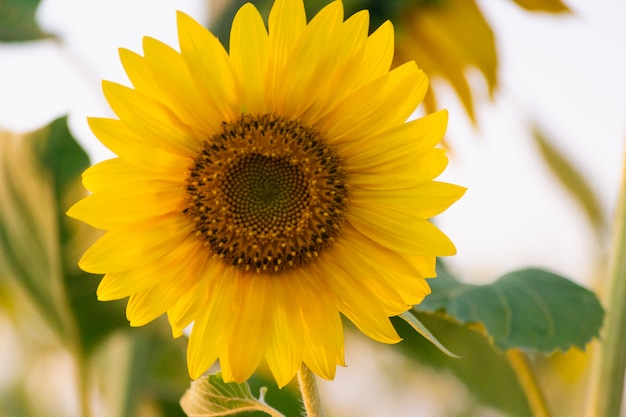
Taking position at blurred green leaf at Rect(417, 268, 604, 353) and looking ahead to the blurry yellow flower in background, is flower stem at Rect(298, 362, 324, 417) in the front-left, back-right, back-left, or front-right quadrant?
back-left

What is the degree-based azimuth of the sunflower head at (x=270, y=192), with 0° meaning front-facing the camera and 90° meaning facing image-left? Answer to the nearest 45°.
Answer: approximately 0°
